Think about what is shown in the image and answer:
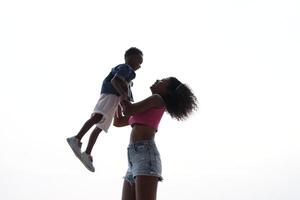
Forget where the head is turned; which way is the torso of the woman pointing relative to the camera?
to the viewer's left

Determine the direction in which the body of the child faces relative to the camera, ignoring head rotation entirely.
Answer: to the viewer's right

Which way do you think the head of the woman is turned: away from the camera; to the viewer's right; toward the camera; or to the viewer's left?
to the viewer's left
